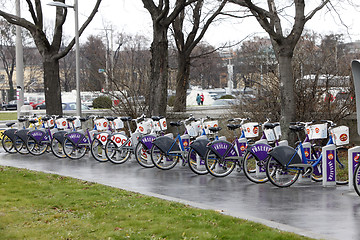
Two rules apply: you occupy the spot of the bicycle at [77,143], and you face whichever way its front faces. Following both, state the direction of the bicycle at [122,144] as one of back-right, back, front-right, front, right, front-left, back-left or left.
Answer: right

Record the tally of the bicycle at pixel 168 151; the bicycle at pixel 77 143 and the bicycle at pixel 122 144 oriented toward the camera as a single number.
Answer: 0

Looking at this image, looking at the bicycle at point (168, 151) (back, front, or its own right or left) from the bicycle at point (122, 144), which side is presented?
left

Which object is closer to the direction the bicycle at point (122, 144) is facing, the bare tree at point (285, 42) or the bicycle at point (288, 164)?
the bare tree

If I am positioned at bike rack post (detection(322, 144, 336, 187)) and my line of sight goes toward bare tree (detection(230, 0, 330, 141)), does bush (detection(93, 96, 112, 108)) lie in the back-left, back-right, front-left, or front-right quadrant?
front-left

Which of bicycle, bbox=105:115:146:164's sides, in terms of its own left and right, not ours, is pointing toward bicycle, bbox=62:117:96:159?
left

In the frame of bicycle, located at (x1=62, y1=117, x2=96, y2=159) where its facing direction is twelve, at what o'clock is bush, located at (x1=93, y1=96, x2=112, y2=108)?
The bush is roughly at 11 o'clock from the bicycle.
